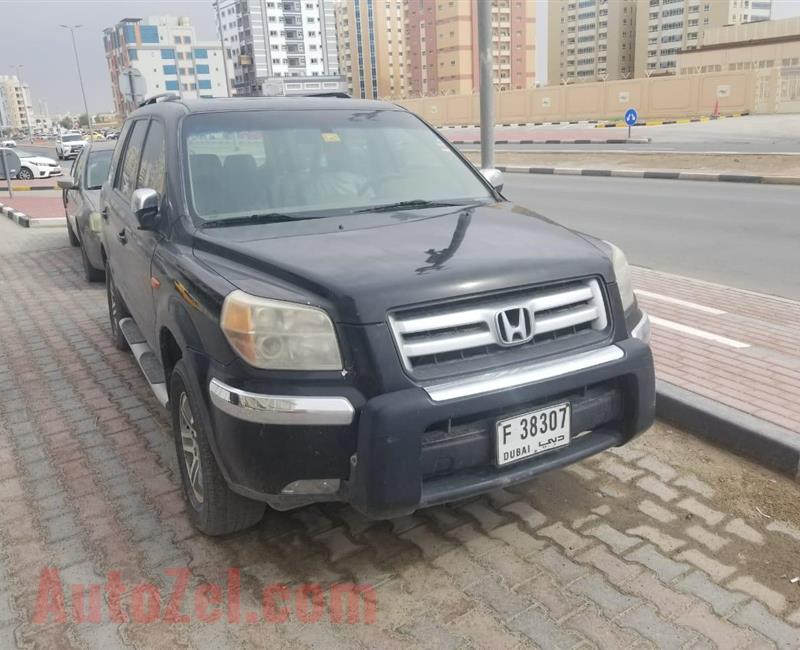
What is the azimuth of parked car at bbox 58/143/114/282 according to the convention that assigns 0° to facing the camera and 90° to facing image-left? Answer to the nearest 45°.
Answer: approximately 315°

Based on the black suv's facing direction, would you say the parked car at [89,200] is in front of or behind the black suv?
behind

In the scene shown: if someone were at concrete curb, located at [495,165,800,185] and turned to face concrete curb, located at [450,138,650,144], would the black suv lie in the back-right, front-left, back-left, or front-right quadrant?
back-left

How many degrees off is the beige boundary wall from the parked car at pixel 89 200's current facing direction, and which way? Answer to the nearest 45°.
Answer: approximately 90° to its left

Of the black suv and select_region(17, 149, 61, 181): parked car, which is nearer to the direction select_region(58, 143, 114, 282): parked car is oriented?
the black suv

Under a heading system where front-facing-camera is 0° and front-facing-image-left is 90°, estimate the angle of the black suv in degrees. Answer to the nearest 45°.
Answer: approximately 315°

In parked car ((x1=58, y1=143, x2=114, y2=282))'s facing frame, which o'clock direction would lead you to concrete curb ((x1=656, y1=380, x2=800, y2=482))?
The concrete curb is roughly at 11 o'clock from the parked car.

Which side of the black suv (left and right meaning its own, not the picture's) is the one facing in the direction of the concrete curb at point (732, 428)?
left

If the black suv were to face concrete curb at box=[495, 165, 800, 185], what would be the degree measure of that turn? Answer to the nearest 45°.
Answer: approximately 90° to its left

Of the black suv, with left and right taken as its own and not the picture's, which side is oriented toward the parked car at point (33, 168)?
back

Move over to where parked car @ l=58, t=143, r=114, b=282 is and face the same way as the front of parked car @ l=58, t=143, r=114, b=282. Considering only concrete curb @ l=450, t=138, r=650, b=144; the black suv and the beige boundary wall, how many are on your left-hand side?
2
